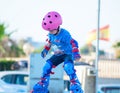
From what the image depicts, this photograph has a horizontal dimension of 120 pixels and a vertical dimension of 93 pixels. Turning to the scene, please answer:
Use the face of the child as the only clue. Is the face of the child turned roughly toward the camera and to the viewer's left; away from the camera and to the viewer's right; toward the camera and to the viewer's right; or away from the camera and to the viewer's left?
toward the camera and to the viewer's left

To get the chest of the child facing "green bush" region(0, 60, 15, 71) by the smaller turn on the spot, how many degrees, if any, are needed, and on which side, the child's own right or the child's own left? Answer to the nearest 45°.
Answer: approximately 135° to the child's own right

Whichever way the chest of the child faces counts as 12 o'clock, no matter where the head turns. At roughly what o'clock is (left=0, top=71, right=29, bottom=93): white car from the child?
The white car is roughly at 4 o'clock from the child.

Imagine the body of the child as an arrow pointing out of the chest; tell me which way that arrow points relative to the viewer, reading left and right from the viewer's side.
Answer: facing the viewer and to the left of the viewer
